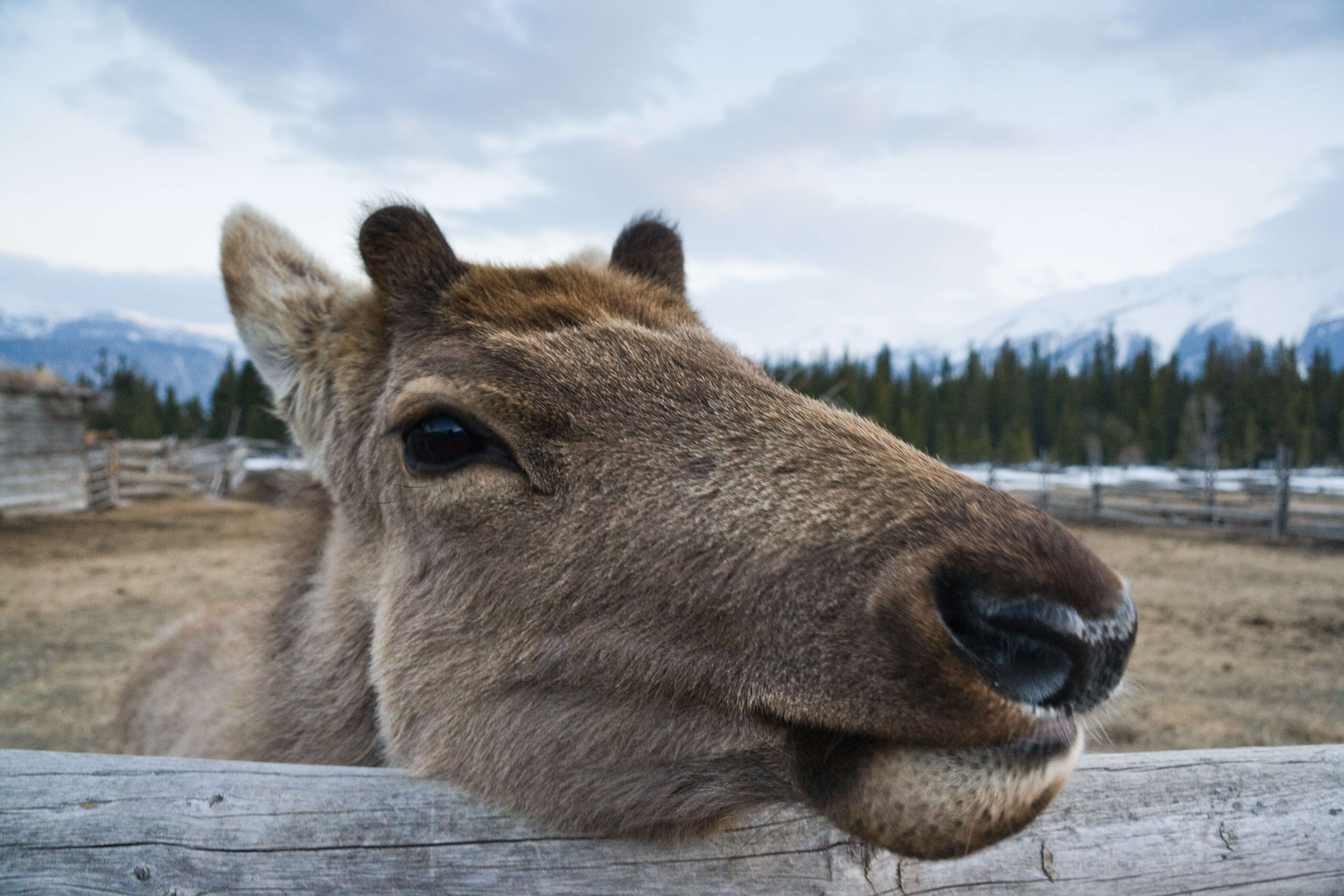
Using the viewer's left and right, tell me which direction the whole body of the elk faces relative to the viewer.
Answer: facing the viewer and to the right of the viewer
